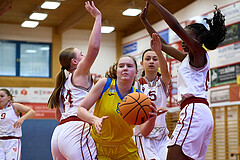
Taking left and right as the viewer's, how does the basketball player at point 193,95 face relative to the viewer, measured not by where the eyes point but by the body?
facing to the left of the viewer

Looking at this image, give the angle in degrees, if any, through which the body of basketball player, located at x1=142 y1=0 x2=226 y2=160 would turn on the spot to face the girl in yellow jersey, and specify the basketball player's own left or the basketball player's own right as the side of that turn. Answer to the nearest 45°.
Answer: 0° — they already face them

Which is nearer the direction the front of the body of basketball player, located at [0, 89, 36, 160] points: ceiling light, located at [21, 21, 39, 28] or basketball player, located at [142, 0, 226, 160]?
the basketball player
